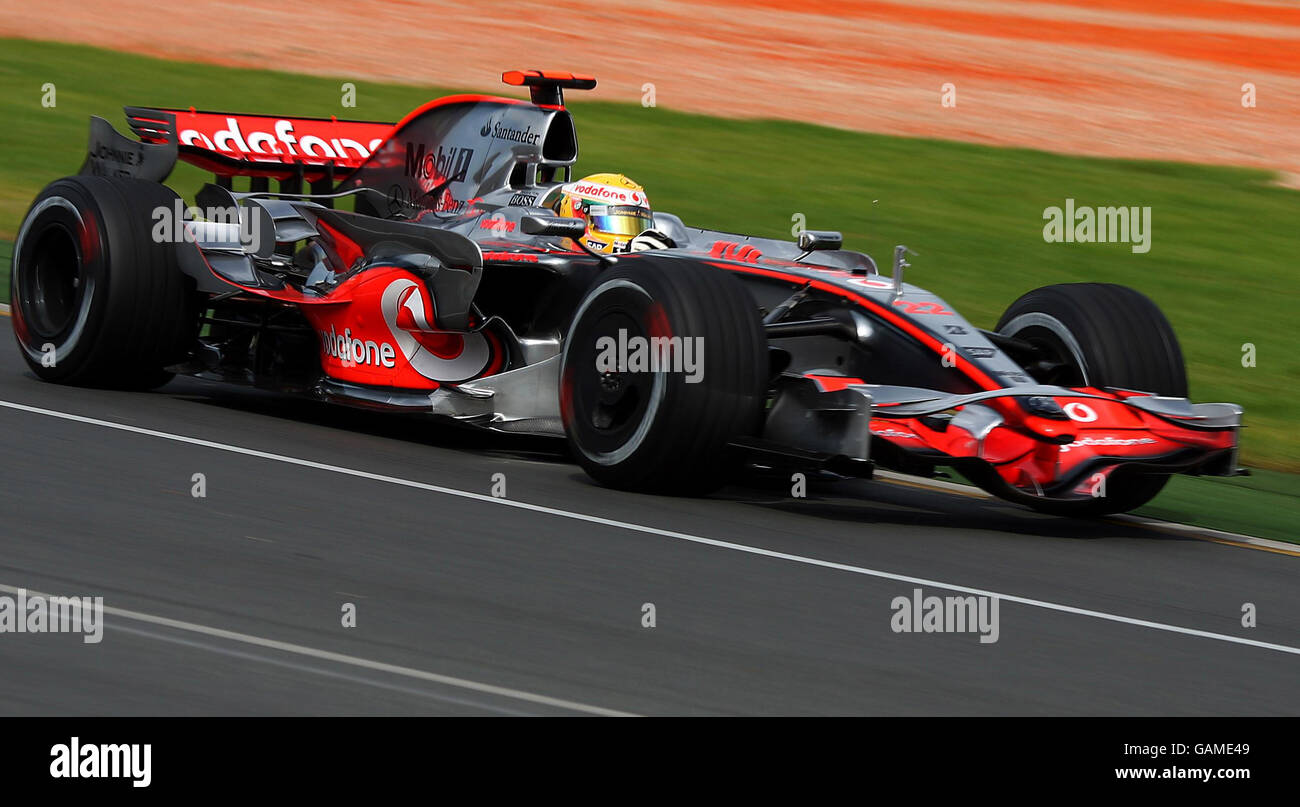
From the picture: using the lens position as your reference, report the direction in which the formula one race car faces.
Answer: facing the viewer and to the right of the viewer
